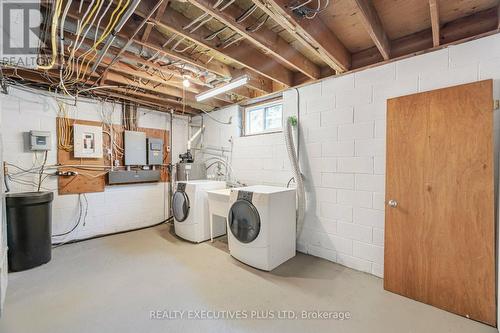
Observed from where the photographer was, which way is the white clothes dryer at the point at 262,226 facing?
facing the viewer and to the left of the viewer

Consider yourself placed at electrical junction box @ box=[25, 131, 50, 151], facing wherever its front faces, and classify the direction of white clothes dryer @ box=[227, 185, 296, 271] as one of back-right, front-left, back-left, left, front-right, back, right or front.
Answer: front-left

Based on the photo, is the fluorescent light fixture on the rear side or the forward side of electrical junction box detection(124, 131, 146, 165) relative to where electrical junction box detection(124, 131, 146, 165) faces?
on the forward side

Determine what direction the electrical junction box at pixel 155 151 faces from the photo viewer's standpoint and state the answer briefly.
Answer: facing the viewer

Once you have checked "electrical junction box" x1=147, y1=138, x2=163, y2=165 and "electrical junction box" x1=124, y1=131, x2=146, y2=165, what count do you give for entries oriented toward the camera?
2

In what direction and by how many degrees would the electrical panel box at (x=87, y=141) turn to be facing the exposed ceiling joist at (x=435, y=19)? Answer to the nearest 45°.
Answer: approximately 45° to its left

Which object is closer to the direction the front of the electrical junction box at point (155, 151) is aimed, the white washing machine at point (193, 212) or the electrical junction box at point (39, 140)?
the white washing machine

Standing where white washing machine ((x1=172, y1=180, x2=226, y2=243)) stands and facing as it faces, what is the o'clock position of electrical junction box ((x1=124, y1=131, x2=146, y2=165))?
The electrical junction box is roughly at 3 o'clock from the white washing machine.

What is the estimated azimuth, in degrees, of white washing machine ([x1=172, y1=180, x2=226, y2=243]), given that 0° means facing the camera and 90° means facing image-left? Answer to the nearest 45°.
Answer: approximately 45°

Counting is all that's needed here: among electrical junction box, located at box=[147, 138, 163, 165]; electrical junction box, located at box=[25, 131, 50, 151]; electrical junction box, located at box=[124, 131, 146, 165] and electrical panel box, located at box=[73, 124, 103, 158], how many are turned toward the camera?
4

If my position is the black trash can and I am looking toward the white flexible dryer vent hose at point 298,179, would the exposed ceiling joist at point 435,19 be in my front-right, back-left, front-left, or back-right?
front-right

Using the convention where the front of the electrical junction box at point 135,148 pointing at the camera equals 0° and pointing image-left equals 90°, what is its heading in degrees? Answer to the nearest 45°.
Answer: approximately 0°

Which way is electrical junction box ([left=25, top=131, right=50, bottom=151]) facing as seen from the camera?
toward the camera

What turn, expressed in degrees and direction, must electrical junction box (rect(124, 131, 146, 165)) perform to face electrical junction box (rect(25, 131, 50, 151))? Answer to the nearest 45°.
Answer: approximately 90° to its right

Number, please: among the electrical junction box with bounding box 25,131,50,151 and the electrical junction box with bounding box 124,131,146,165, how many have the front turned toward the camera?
2

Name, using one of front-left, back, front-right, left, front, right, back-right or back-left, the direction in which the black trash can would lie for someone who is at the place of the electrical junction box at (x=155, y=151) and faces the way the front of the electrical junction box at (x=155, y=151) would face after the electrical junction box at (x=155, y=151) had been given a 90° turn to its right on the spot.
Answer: front-left

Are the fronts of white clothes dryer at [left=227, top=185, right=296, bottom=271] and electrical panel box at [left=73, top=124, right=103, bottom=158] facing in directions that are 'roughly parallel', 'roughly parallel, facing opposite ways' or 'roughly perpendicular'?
roughly perpendicular

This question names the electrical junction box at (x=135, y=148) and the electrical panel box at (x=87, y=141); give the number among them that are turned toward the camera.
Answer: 2
